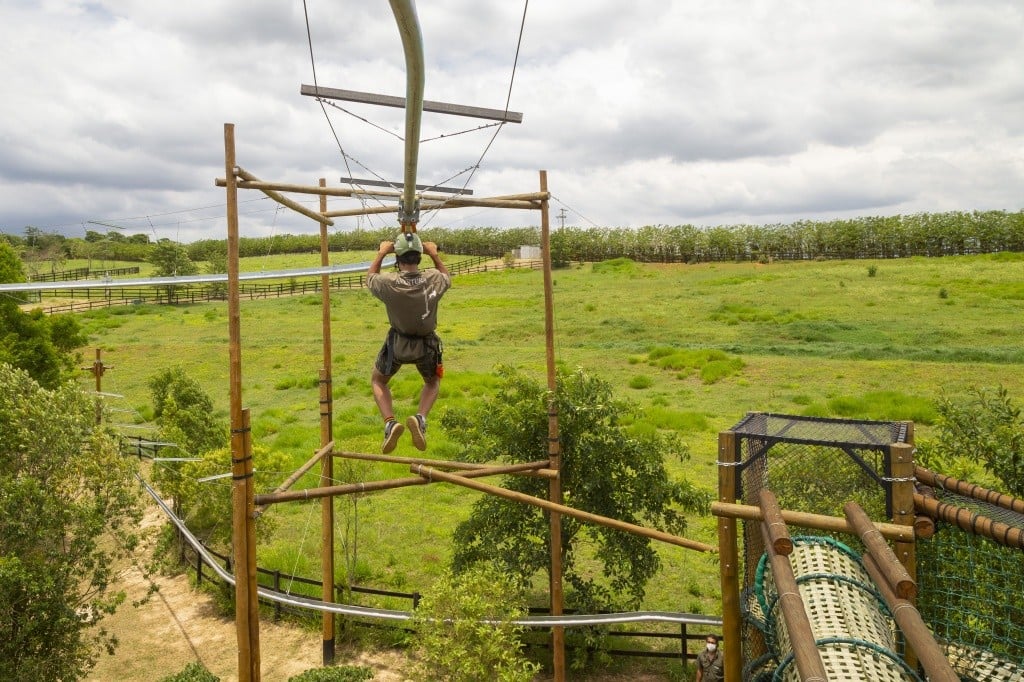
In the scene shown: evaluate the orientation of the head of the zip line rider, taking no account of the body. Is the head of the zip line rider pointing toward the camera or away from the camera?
away from the camera

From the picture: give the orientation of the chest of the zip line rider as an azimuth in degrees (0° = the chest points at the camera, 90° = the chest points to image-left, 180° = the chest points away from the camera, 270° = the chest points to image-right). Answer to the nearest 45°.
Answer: approximately 180°

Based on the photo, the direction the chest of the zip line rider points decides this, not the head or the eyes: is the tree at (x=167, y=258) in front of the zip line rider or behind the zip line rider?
in front

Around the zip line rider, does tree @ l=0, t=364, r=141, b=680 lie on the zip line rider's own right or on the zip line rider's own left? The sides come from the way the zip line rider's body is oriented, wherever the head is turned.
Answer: on the zip line rider's own left

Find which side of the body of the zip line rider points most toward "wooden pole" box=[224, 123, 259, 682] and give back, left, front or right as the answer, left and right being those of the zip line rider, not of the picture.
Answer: left

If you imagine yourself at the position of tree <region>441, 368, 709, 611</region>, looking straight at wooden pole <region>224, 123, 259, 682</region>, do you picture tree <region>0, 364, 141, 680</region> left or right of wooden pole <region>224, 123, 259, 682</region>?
right

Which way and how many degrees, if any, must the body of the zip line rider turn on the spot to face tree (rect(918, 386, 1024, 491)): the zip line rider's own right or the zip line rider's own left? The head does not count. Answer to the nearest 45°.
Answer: approximately 90° to the zip line rider's own right
